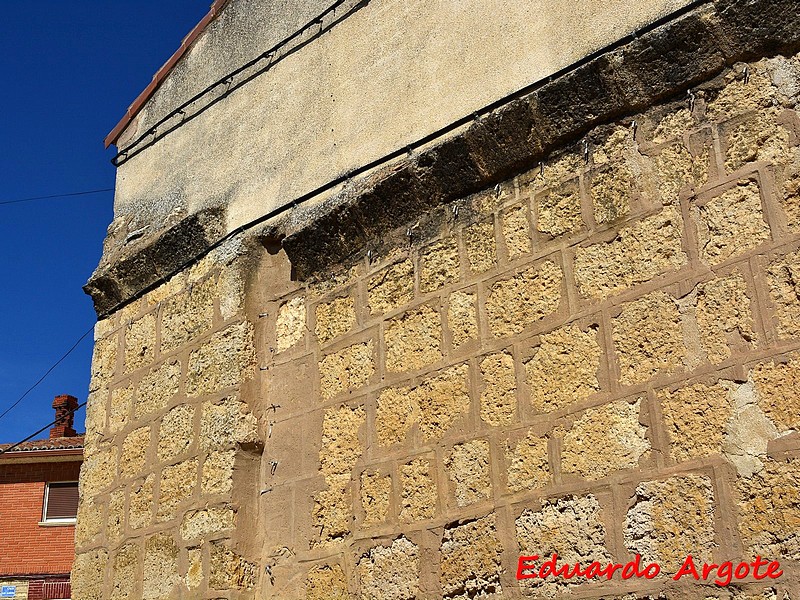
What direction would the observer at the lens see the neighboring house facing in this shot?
facing the viewer
